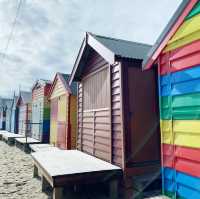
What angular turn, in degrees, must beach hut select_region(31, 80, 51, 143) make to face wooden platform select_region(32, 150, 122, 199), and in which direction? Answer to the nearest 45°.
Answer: approximately 45° to its left

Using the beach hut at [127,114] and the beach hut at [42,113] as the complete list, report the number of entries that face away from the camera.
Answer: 0

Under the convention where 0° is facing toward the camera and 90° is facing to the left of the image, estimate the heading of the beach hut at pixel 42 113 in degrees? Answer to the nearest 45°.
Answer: approximately 45°

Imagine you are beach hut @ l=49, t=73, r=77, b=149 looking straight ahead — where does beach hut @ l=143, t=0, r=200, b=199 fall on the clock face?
beach hut @ l=143, t=0, r=200, b=199 is roughly at 10 o'clock from beach hut @ l=49, t=73, r=77, b=149.

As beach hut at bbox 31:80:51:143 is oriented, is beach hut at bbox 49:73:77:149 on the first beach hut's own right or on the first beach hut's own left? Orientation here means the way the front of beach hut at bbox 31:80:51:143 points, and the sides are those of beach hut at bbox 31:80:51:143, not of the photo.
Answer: on the first beach hut's own left

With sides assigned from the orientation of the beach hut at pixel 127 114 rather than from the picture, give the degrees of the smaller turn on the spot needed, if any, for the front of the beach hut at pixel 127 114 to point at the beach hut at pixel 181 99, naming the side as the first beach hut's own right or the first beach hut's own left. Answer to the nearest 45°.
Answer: approximately 45° to the first beach hut's own left

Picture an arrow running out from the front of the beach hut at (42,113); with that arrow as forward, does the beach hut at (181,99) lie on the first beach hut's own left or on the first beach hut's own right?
on the first beach hut's own left
